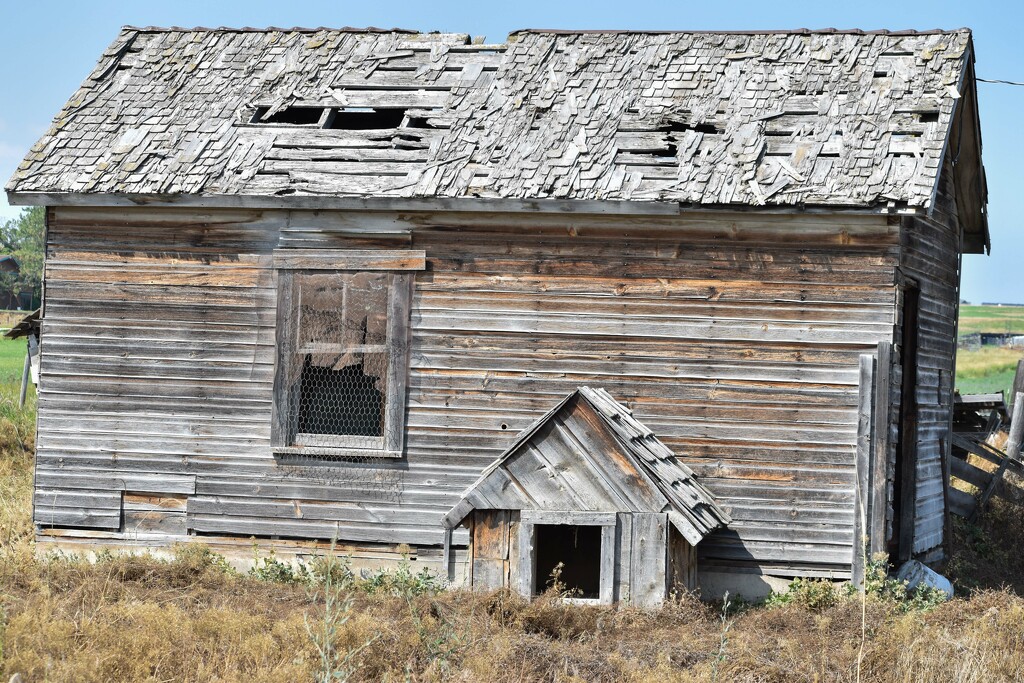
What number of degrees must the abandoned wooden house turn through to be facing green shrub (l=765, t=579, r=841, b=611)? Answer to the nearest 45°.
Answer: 0° — it already faces it
